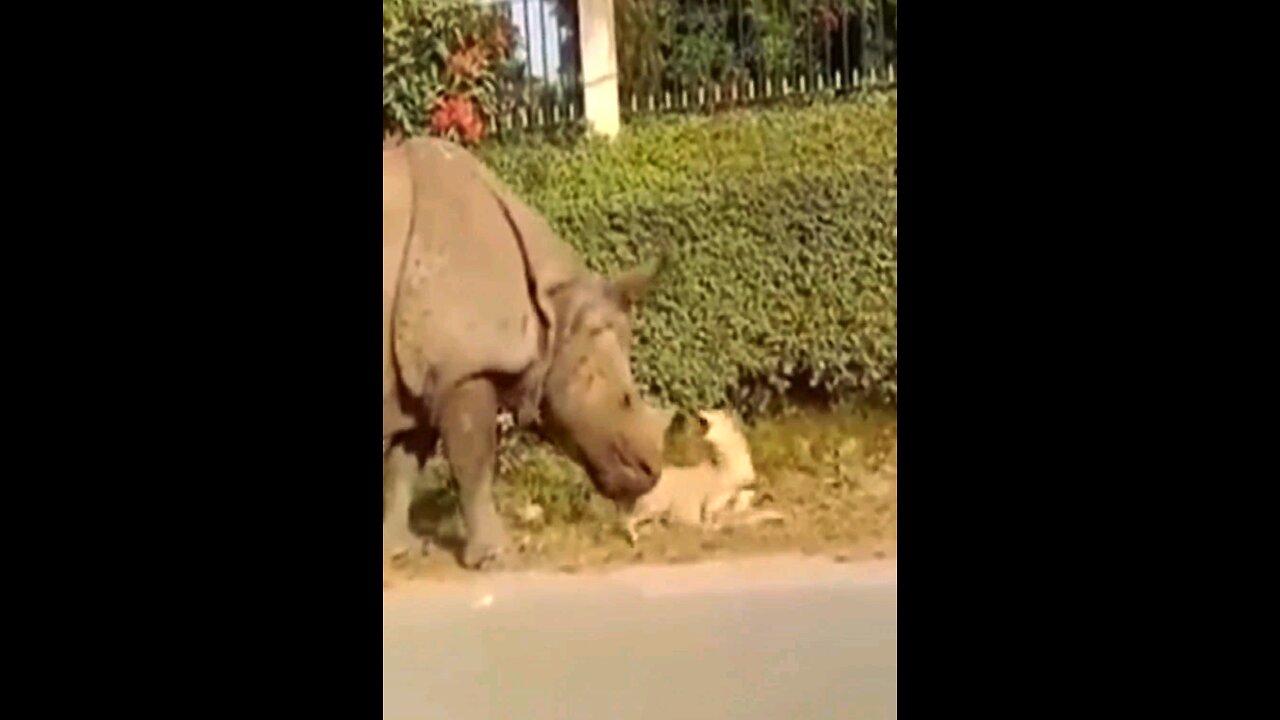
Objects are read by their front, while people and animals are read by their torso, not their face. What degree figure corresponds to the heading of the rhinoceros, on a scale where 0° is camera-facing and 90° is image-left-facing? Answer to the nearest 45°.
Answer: approximately 270°
